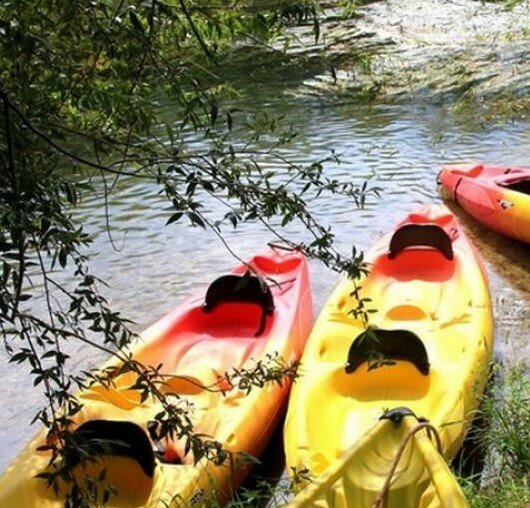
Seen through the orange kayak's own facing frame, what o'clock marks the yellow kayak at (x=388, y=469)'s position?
The yellow kayak is roughly at 10 o'clock from the orange kayak.

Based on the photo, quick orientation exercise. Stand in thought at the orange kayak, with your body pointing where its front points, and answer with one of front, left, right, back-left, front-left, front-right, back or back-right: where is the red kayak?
back

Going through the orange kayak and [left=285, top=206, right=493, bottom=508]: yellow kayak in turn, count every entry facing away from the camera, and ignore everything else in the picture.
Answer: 0

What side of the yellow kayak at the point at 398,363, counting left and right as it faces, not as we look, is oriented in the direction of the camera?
front

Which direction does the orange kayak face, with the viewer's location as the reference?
facing the viewer and to the left of the viewer

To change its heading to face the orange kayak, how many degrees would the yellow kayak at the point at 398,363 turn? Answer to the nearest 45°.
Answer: approximately 90° to its right

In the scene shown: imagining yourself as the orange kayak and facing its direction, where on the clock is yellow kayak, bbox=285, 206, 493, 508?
The yellow kayak is roughly at 8 o'clock from the orange kayak.
